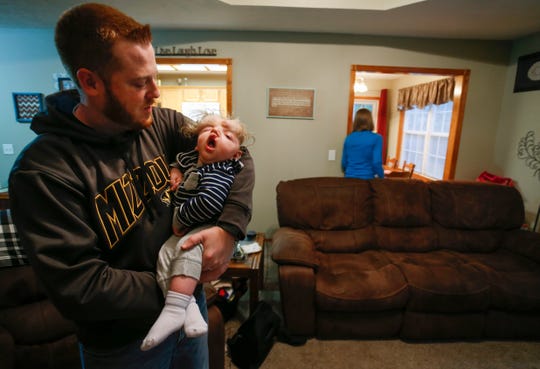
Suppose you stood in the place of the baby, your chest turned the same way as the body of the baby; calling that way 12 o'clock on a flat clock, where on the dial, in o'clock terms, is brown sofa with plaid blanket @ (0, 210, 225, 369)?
The brown sofa with plaid blanket is roughly at 3 o'clock from the baby.

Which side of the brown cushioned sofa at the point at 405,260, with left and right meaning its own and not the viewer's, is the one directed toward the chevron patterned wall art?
right

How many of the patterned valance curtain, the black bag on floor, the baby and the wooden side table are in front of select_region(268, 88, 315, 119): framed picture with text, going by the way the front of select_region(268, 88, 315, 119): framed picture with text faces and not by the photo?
3

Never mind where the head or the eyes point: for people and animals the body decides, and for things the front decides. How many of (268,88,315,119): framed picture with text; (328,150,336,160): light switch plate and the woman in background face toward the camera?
2

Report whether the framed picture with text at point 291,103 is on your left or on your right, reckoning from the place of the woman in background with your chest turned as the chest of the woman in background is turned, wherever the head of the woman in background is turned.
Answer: on your left

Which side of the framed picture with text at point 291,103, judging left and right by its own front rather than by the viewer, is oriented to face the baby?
front

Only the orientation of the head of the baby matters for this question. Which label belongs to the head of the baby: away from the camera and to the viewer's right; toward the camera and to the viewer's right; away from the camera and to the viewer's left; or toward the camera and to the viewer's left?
toward the camera and to the viewer's left

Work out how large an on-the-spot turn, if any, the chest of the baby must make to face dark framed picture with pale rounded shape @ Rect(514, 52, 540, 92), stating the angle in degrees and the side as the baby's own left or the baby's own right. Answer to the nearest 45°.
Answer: approximately 180°

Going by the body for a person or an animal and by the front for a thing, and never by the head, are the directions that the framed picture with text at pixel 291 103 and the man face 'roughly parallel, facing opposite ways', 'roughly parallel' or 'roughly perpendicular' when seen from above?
roughly perpendicular

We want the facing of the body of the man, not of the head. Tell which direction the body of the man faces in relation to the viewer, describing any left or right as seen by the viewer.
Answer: facing the viewer and to the right of the viewer

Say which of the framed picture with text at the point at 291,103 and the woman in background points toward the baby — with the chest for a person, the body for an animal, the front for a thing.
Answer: the framed picture with text

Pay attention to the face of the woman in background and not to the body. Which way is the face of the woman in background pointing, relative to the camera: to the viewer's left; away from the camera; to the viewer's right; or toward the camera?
away from the camera

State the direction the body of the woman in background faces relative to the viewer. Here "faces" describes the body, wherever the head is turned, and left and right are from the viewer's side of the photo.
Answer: facing away from the viewer

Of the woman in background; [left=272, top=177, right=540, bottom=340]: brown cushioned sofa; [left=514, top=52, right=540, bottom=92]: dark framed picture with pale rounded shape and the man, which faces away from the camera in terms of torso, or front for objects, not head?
the woman in background

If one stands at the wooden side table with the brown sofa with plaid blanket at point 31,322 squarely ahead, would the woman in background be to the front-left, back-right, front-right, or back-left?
back-right
